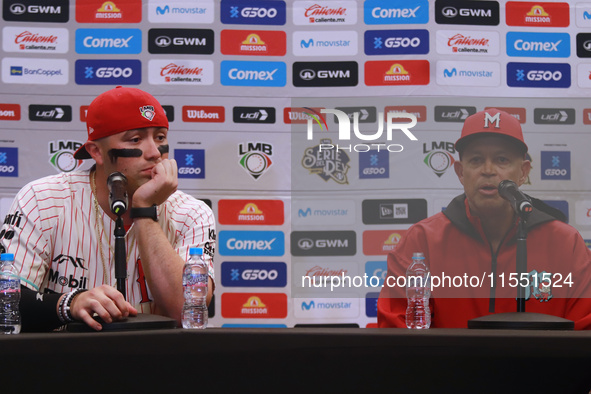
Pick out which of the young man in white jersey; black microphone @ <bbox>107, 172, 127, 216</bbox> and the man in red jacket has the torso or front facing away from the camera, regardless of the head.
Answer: the black microphone

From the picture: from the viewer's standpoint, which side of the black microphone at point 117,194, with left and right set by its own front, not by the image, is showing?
back

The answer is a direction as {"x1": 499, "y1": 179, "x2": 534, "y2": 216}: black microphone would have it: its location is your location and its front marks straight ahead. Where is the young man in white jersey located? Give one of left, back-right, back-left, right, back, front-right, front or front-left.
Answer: front-left

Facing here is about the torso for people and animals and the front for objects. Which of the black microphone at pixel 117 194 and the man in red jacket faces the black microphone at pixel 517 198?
the man in red jacket

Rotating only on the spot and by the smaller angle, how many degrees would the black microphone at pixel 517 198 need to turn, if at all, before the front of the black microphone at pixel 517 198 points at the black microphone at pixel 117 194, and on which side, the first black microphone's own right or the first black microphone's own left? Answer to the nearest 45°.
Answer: approximately 45° to the first black microphone's own left

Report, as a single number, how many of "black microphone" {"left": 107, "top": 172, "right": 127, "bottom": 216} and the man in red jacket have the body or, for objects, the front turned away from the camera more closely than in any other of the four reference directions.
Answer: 1

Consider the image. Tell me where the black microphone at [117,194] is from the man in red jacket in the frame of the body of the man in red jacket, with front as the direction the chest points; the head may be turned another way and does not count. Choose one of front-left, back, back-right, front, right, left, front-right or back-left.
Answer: front-right

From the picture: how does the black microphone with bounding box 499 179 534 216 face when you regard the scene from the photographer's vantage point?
facing away from the viewer and to the left of the viewer

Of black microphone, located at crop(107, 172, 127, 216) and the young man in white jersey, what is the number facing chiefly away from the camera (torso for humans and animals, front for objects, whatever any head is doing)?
1

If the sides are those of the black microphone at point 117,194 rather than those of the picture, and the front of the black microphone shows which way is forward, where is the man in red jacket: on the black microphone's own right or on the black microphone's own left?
on the black microphone's own right

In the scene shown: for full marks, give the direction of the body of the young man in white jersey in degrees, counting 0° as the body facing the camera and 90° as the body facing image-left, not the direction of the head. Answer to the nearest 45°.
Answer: approximately 315°

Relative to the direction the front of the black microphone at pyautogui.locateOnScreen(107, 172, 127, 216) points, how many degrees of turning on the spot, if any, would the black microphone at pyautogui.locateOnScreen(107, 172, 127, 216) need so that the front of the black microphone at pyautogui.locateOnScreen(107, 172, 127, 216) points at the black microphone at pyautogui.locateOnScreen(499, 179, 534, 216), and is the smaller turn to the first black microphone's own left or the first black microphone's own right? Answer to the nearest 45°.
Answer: approximately 90° to the first black microphone's own right

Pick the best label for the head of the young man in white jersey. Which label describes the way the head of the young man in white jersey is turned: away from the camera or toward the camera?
toward the camera

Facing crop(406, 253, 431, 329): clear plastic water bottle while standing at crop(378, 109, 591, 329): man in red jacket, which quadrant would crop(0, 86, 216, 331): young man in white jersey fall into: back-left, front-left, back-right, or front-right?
front-right

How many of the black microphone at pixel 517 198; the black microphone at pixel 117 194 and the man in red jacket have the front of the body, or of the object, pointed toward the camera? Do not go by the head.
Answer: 1

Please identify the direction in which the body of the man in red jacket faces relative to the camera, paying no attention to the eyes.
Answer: toward the camera

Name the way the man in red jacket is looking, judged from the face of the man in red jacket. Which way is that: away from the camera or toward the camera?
toward the camera

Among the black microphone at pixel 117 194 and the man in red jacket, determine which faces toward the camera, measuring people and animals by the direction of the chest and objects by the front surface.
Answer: the man in red jacket
